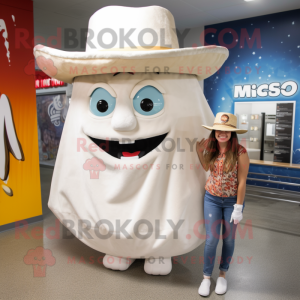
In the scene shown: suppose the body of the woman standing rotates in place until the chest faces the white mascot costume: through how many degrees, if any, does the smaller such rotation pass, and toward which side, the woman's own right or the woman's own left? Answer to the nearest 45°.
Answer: approximately 90° to the woman's own right

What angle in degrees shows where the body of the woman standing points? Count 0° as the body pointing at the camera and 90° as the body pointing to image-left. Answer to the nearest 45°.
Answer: approximately 0°

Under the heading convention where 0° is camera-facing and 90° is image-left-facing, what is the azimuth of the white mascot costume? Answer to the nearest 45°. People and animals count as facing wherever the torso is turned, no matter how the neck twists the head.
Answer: approximately 0°

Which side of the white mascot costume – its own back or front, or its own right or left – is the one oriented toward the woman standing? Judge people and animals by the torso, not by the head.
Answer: left

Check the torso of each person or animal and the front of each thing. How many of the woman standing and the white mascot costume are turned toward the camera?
2
